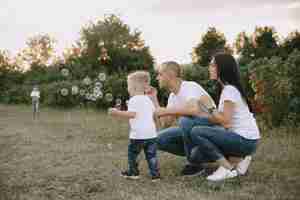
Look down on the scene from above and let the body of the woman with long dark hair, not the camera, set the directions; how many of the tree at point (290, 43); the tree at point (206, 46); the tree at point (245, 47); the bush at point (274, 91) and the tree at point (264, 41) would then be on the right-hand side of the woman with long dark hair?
5

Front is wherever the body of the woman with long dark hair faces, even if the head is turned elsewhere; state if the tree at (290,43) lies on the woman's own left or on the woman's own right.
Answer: on the woman's own right

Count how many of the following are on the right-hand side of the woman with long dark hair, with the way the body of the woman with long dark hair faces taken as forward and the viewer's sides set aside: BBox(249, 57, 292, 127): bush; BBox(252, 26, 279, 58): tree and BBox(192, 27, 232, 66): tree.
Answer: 3

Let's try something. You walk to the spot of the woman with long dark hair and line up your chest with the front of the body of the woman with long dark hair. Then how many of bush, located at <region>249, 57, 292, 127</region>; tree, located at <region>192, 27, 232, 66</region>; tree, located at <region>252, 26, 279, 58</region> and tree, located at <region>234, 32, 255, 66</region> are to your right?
4

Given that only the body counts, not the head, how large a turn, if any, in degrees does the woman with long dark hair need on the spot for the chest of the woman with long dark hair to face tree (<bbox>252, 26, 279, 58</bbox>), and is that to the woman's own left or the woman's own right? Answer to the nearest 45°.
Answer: approximately 90° to the woman's own right

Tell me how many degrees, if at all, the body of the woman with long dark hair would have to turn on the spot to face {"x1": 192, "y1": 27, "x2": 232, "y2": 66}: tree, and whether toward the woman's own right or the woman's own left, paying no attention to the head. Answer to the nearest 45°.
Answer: approximately 90° to the woman's own right

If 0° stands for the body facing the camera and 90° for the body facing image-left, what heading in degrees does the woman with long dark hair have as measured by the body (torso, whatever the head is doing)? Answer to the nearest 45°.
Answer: approximately 90°

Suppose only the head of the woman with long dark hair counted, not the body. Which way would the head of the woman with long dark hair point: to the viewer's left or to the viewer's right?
to the viewer's left

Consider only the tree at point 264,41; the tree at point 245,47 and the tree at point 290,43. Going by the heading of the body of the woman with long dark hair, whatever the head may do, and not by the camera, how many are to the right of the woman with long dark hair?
3
